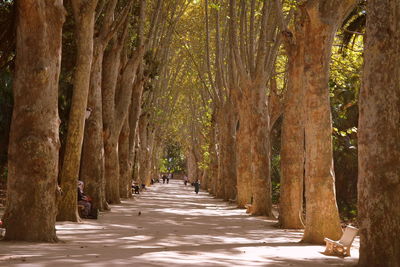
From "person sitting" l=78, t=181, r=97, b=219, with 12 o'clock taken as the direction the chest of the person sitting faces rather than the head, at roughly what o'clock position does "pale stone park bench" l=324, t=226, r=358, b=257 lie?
The pale stone park bench is roughly at 2 o'clock from the person sitting.

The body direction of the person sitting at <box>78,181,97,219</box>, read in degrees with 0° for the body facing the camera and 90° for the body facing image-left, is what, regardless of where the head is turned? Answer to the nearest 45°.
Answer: approximately 270°
